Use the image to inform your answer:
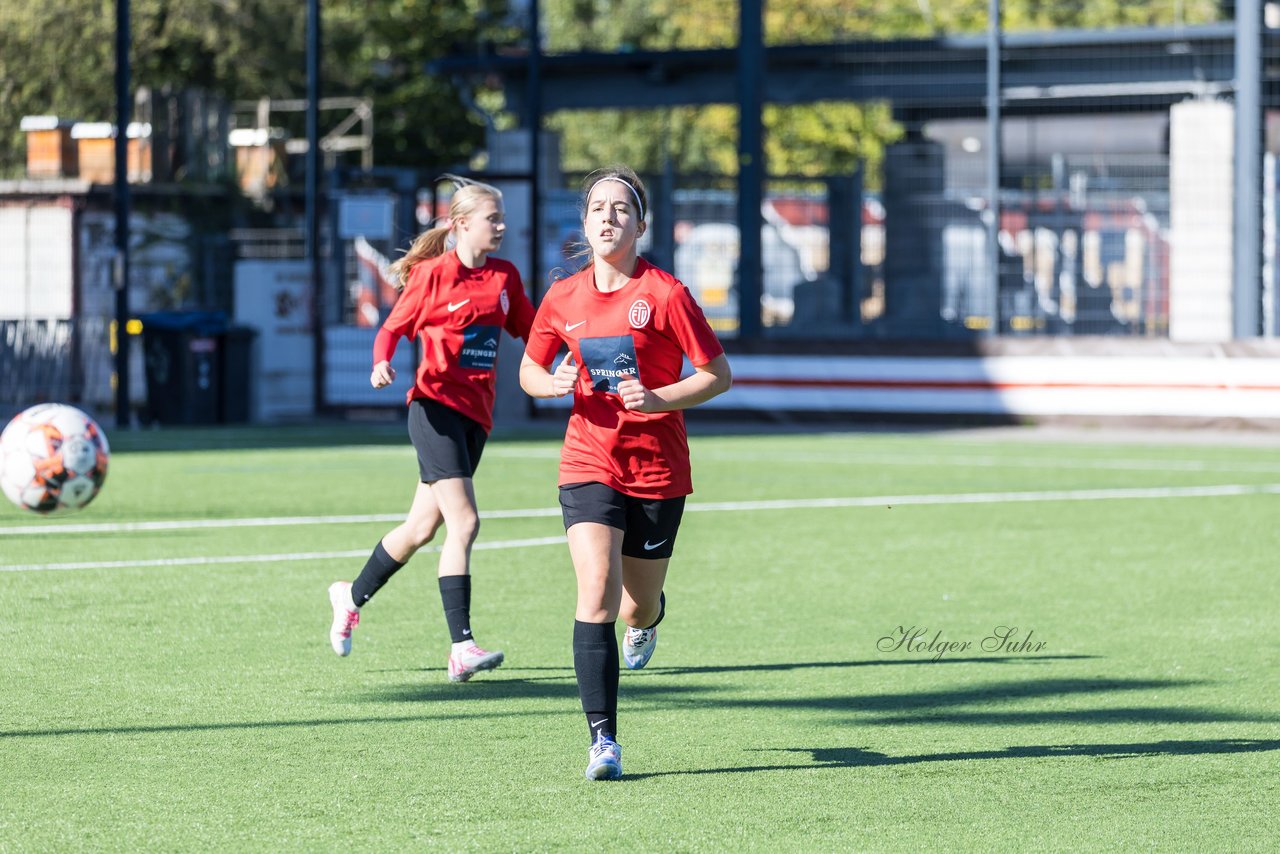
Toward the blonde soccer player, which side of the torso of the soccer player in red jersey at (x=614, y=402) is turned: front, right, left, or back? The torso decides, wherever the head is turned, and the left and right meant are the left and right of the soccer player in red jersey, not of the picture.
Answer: back

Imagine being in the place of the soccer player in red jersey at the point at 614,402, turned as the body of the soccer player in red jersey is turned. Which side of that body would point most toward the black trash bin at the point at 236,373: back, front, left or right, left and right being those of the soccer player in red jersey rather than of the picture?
back

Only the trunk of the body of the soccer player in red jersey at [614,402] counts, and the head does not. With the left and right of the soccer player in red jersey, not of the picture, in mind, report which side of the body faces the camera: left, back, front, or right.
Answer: front

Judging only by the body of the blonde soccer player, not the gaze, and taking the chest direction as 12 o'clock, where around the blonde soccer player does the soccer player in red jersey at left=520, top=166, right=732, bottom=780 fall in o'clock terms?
The soccer player in red jersey is roughly at 1 o'clock from the blonde soccer player.

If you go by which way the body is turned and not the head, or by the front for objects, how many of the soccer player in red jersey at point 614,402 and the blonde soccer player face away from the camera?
0

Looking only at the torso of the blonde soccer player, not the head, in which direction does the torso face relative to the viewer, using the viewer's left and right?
facing the viewer and to the right of the viewer

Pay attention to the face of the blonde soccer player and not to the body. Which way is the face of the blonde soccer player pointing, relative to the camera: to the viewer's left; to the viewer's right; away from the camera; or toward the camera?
to the viewer's right

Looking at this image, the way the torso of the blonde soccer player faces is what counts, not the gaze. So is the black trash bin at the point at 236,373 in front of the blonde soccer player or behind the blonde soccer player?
behind

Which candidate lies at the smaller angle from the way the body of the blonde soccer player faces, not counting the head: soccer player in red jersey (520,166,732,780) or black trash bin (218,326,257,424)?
the soccer player in red jersey

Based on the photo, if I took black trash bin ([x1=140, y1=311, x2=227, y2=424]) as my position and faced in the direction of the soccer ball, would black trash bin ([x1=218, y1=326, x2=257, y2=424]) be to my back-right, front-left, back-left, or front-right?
back-left
